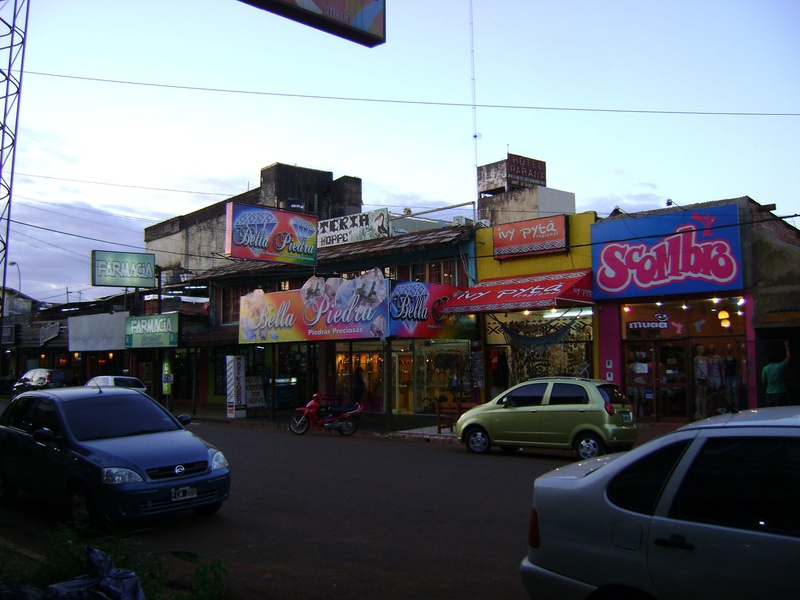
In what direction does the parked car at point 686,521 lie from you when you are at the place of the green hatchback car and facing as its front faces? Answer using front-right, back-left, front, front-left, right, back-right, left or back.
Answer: back-left

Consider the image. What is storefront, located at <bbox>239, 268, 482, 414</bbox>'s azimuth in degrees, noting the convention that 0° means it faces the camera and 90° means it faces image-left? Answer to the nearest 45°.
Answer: approximately 45°

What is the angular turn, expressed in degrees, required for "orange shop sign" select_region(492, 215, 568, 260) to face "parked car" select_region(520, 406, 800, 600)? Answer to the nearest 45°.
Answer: approximately 45° to its left

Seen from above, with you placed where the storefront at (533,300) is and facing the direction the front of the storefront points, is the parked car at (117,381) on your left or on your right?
on your right

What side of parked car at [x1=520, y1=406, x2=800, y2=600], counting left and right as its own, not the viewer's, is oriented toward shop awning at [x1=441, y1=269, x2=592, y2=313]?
left

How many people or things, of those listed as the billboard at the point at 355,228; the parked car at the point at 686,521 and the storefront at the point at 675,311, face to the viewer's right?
1

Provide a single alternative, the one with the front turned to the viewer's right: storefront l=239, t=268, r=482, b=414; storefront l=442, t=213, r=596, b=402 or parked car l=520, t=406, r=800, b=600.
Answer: the parked car

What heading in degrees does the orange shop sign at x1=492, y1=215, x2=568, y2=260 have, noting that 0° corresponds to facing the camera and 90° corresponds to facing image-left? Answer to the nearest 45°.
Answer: approximately 45°

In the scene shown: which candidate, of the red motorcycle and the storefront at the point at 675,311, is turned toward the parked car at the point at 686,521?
the storefront
